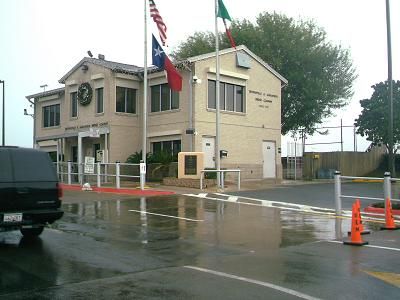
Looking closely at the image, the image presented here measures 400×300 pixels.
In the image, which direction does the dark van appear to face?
away from the camera

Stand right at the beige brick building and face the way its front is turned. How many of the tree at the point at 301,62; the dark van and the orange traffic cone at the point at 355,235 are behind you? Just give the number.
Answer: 1

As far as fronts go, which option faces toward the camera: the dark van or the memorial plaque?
the memorial plaque

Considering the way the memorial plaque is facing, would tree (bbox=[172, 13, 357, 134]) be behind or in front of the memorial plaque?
behind

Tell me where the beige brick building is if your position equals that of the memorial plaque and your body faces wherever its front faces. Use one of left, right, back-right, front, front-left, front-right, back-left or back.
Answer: back

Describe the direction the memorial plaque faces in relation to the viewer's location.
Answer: facing the viewer

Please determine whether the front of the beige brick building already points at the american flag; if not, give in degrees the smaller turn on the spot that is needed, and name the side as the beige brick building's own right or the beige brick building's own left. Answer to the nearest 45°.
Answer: approximately 45° to the beige brick building's own left

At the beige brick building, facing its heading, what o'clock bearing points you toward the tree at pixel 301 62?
The tree is roughly at 6 o'clock from the beige brick building.

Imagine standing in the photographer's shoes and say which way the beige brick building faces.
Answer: facing the viewer and to the left of the viewer

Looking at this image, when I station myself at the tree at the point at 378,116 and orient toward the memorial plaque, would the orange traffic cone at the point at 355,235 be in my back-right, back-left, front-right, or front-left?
front-left

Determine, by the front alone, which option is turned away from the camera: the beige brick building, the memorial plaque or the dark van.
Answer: the dark van

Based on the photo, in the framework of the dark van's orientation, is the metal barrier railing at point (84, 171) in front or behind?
in front

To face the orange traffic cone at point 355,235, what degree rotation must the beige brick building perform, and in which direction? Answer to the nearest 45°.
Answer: approximately 45° to its left

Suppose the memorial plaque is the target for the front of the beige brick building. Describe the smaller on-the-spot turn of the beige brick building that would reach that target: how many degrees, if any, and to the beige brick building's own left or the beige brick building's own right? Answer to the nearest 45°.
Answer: approximately 45° to the beige brick building's own left

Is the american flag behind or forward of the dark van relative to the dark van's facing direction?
forward

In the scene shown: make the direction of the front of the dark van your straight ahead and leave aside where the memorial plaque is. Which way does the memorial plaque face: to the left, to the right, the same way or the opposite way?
the opposite way

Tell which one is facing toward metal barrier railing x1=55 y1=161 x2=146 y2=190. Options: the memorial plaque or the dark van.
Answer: the dark van
